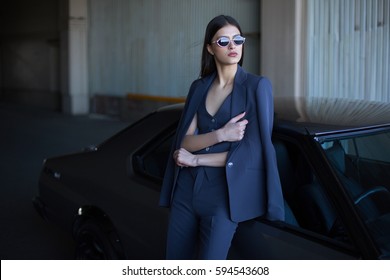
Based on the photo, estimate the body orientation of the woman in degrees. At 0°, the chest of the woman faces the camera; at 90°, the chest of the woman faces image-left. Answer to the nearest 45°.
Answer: approximately 45°

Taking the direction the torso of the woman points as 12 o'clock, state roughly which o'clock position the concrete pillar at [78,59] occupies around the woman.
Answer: The concrete pillar is roughly at 4 o'clock from the woman.

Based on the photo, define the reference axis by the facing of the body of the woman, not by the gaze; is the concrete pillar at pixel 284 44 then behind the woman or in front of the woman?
behind

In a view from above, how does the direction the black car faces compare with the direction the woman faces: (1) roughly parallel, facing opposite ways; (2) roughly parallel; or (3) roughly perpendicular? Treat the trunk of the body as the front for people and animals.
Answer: roughly perpendicular
